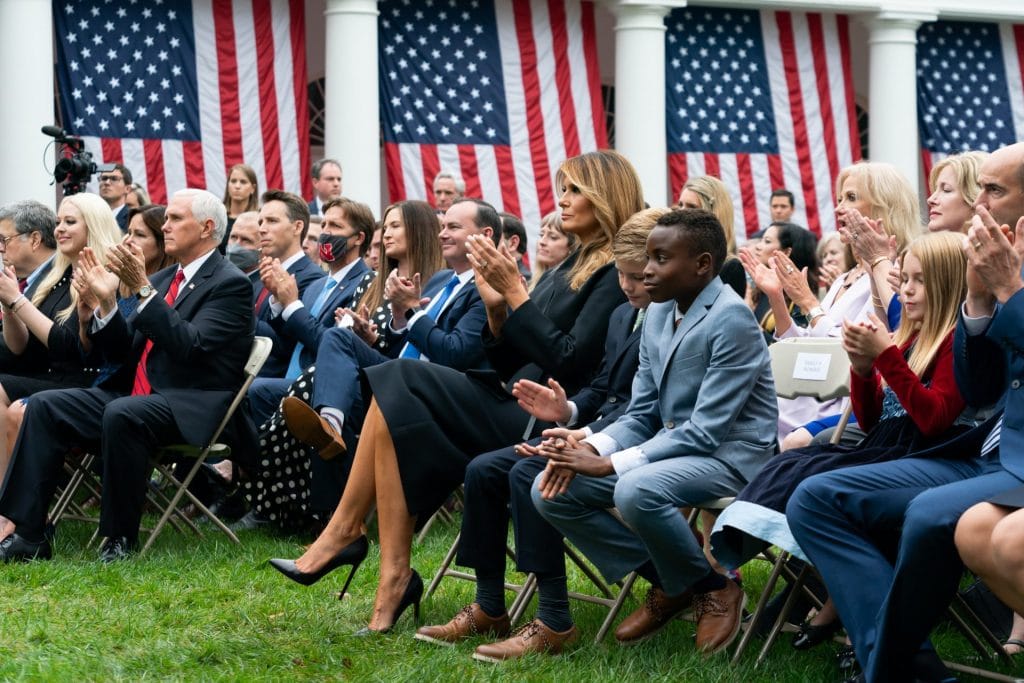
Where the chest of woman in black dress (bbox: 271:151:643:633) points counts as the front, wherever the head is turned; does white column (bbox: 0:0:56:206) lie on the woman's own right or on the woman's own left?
on the woman's own right

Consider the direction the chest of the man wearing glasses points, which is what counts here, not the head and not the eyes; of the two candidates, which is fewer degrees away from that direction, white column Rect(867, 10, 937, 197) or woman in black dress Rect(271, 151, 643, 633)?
the woman in black dress

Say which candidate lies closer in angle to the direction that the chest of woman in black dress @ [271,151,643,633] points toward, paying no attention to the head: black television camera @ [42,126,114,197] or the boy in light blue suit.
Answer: the black television camera

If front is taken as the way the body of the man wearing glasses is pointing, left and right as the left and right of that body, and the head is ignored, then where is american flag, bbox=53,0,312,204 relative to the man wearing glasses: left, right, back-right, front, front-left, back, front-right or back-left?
back-right

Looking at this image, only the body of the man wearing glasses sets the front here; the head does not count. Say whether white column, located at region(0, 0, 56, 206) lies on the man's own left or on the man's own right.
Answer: on the man's own right

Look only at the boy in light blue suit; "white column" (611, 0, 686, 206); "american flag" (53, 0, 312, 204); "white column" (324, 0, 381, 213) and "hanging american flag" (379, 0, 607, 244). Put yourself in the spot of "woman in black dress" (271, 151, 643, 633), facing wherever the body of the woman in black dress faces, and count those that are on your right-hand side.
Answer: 4

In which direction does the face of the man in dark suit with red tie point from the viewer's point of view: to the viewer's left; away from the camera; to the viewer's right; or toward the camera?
to the viewer's left

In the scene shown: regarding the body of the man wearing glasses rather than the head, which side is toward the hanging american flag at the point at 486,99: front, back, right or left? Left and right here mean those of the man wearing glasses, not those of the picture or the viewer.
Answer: back
